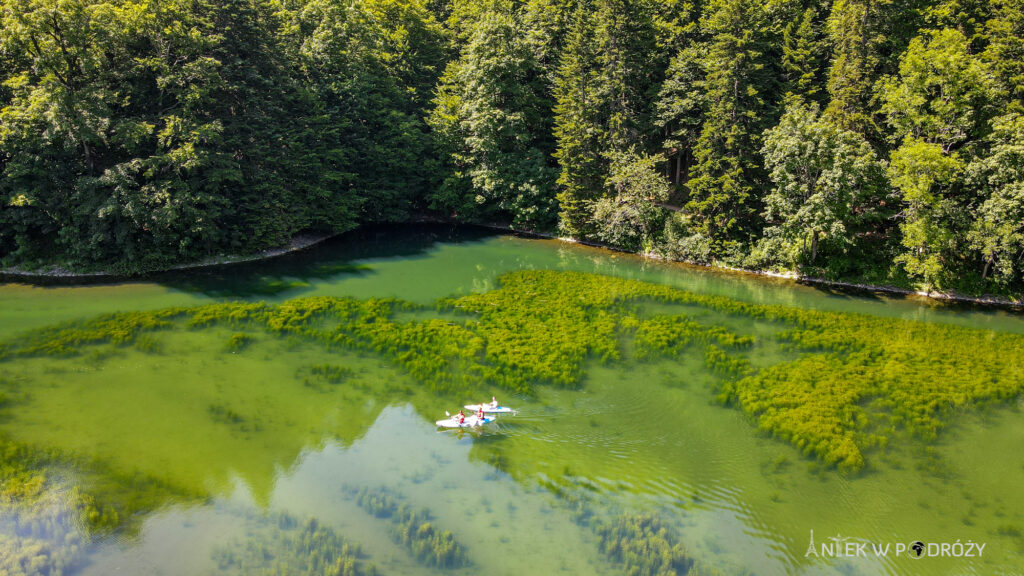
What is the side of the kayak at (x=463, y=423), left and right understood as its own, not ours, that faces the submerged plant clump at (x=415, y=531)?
left

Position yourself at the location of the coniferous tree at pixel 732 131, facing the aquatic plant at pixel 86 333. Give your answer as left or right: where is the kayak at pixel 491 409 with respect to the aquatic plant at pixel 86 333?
left

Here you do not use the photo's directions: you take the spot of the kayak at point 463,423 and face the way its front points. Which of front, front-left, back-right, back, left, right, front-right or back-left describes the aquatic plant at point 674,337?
back-right

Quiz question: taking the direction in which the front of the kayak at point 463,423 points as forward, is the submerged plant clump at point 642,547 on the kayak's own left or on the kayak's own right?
on the kayak's own left

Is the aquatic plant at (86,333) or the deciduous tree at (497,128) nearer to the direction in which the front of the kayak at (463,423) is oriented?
the aquatic plant

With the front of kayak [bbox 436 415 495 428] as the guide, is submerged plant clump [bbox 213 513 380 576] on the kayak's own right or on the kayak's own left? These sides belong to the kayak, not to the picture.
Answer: on the kayak's own left

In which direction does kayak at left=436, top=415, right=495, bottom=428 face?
to the viewer's left

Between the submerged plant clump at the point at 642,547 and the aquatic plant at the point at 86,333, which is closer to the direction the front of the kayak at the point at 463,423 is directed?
the aquatic plant
